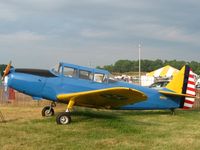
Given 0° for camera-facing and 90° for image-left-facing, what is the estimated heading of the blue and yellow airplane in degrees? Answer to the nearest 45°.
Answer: approximately 90°
